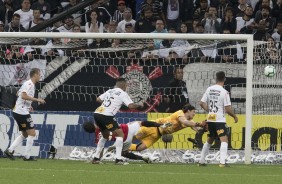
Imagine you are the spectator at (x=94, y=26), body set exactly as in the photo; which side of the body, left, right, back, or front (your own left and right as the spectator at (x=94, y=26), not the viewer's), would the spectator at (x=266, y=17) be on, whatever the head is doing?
left

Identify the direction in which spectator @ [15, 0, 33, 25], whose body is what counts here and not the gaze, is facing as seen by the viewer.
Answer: toward the camera

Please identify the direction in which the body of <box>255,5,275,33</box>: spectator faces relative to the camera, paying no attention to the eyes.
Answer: toward the camera

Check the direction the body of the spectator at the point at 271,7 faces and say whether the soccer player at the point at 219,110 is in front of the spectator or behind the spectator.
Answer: in front

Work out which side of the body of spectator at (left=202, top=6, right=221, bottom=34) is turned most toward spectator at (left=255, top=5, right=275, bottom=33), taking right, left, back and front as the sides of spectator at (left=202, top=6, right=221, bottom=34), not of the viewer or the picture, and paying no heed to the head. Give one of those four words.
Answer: left

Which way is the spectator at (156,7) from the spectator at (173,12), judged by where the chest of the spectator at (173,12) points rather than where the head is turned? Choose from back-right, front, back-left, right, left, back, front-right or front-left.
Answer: right

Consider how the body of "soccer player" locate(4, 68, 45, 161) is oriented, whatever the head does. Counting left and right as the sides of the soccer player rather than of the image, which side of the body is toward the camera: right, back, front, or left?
right

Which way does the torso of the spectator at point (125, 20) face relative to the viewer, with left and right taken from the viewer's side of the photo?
facing the viewer

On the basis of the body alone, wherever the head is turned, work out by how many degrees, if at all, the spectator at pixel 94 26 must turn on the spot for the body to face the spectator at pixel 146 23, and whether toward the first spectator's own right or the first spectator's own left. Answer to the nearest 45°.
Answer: approximately 90° to the first spectator's own left

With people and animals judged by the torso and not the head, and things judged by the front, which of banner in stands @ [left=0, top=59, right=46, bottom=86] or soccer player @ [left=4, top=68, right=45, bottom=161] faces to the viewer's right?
the soccer player

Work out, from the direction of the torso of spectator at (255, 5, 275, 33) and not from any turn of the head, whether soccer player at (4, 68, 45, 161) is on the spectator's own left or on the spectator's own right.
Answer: on the spectator's own right

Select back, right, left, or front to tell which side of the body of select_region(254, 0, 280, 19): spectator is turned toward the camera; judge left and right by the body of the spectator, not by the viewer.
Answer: front

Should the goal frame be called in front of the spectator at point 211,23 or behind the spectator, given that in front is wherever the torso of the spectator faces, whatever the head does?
in front

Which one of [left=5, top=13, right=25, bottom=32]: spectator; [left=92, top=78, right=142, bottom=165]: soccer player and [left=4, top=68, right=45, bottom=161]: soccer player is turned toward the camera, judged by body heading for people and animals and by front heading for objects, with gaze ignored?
the spectator
